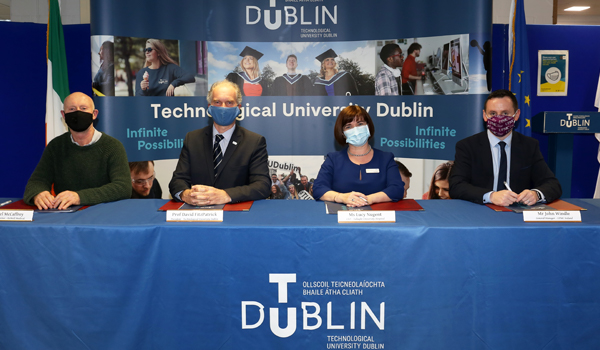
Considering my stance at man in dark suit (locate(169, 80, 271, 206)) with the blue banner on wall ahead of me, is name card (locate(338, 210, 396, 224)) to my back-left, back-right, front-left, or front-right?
back-right

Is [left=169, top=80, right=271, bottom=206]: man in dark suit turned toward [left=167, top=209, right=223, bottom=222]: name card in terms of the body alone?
yes

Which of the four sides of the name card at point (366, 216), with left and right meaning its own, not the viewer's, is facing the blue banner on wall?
back

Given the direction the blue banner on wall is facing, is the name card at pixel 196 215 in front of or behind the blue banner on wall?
in front

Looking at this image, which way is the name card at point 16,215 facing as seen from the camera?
toward the camera

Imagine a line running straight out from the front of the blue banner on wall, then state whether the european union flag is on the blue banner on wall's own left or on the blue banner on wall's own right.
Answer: on the blue banner on wall's own left

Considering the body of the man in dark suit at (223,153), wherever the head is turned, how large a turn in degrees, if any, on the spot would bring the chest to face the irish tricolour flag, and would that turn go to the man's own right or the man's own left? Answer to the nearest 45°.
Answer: approximately 135° to the man's own right

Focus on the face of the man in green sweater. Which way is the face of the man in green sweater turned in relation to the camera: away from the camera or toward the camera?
toward the camera

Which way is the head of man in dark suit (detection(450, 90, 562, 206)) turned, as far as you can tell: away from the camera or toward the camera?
toward the camera

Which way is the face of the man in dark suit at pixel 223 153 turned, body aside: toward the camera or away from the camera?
toward the camera

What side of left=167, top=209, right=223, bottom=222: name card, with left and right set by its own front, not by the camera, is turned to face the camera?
front
